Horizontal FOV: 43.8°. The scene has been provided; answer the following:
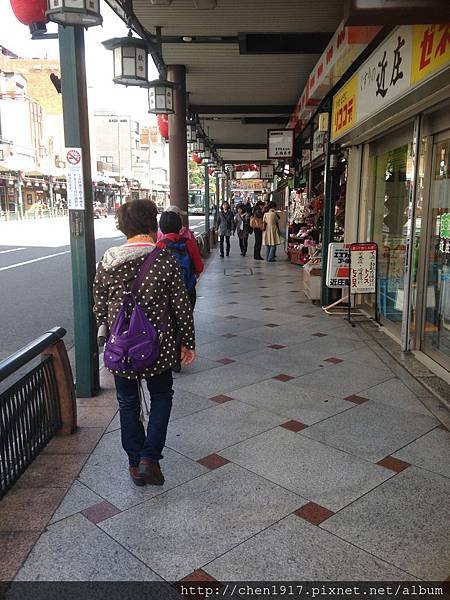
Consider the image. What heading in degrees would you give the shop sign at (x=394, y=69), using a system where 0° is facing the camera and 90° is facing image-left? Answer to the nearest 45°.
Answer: approximately 45°

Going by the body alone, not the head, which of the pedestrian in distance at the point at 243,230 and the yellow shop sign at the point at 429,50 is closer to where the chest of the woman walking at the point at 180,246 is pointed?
the pedestrian in distance

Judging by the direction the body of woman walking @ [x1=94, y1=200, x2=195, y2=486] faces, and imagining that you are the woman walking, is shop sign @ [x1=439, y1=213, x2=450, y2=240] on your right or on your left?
on your right

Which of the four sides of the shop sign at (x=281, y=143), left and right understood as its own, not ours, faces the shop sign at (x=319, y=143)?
front

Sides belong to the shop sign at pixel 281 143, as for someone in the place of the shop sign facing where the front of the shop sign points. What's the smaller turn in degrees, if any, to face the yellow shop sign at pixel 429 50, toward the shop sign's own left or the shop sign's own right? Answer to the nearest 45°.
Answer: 0° — it already faces it

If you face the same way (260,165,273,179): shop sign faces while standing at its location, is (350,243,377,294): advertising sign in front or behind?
in front
